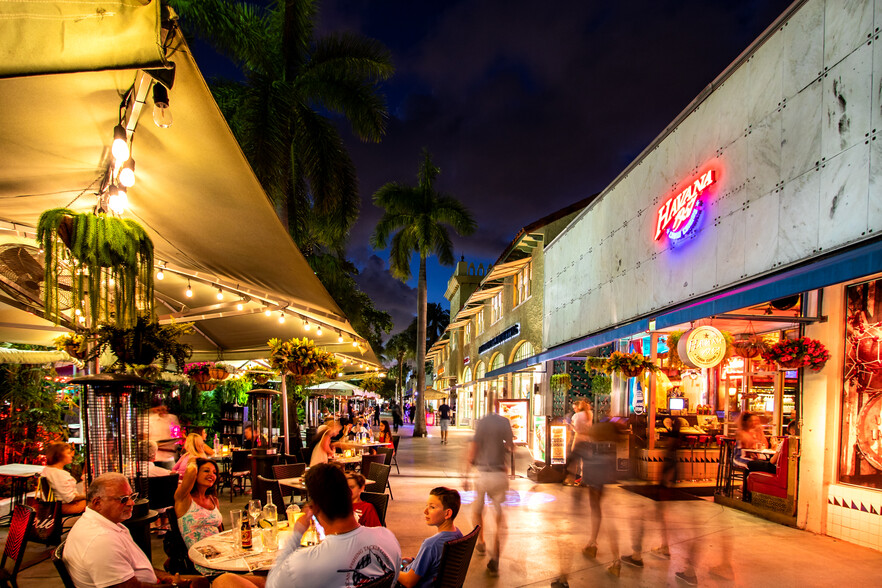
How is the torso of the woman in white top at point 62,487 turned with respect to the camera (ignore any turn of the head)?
to the viewer's right

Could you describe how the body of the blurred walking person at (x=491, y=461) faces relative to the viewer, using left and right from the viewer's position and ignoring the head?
facing away from the viewer

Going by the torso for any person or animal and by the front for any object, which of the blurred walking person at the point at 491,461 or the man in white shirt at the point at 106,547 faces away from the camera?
the blurred walking person

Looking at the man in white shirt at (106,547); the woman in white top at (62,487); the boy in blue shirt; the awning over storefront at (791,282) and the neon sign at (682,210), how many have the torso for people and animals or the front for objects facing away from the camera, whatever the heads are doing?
0

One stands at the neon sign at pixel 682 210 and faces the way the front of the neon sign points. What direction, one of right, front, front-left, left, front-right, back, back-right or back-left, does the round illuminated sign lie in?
front-left

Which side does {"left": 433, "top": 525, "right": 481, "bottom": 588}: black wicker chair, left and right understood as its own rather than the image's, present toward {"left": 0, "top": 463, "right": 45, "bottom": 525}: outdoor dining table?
front

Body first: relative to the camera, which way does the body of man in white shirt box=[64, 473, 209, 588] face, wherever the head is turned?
to the viewer's right

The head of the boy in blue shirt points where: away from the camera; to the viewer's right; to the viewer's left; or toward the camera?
to the viewer's left

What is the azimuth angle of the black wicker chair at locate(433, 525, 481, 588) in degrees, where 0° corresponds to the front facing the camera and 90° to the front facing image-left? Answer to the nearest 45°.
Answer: approximately 135°

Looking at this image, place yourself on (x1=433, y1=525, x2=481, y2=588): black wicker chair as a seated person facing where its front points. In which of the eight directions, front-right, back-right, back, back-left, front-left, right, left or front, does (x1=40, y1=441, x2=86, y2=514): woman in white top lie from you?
front

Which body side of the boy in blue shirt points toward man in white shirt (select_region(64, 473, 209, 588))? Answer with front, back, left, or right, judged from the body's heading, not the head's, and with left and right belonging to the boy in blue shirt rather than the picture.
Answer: front

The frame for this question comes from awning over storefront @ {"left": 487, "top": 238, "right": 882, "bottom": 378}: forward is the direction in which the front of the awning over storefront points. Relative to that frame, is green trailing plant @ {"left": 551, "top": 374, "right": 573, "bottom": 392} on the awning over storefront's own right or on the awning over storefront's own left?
on the awning over storefront's own right

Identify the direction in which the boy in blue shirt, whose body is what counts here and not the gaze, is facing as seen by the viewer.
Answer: to the viewer's left
